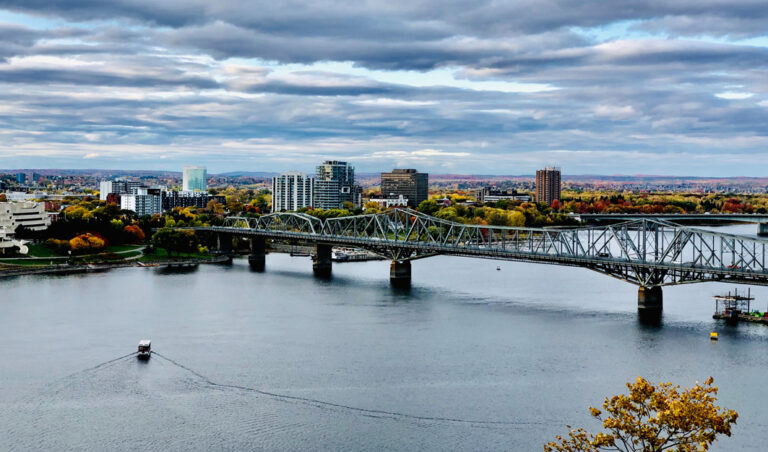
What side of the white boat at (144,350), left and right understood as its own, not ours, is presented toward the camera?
back

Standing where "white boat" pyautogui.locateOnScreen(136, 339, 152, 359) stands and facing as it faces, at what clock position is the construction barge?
The construction barge is roughly at 3 o'clock from the white boat.
